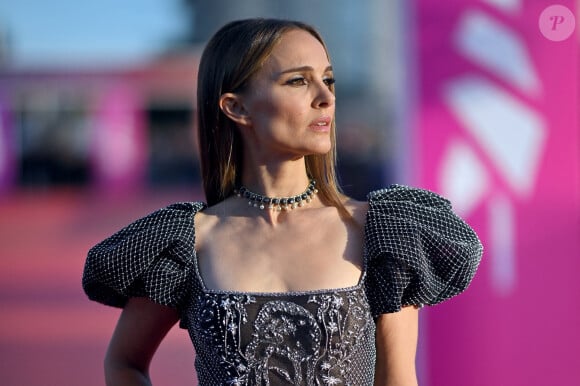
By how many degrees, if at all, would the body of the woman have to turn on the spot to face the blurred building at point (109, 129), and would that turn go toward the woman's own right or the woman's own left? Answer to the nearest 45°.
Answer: approximately 180°

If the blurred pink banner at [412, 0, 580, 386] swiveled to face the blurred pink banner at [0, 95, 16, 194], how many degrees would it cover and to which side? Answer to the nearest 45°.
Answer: approximately 135° to its right

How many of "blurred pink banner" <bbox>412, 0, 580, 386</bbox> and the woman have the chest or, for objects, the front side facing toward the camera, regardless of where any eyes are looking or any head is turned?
2

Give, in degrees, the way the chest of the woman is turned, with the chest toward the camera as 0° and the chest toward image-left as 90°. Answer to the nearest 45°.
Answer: approximately 0°

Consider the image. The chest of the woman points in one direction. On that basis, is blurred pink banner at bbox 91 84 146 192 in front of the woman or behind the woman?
behind

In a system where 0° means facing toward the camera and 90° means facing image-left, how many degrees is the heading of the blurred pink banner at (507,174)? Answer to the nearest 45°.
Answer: approximately 0°

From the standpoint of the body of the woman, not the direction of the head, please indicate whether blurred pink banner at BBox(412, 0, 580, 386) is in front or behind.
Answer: behind
